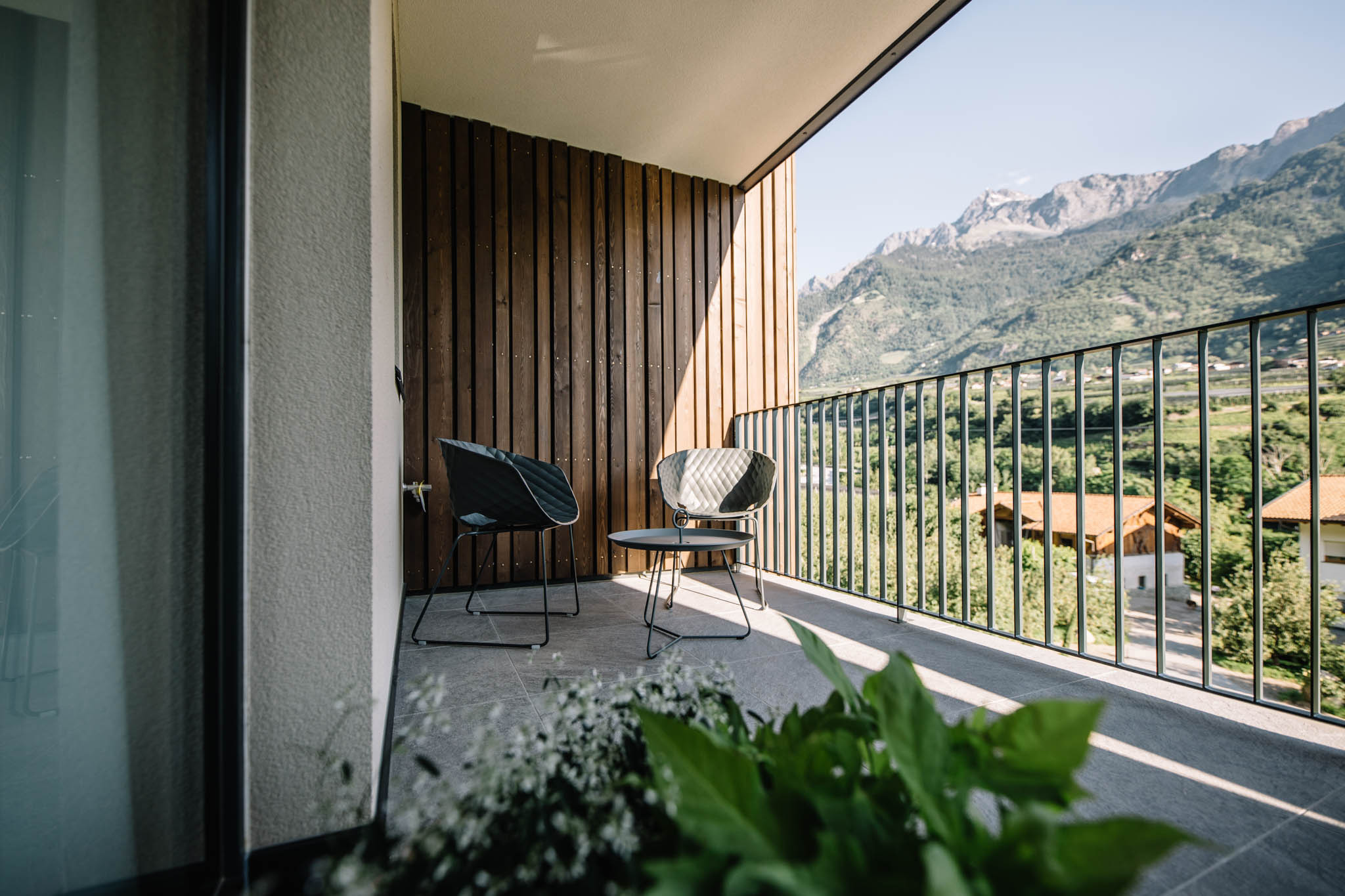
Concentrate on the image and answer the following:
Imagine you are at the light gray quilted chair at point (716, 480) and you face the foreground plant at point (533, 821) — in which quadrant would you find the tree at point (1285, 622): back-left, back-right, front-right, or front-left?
back-left

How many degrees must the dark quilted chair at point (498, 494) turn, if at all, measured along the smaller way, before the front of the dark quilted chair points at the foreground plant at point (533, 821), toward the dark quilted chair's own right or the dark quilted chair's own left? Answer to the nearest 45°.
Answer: approximately 90° to the dark quilted chair's own right

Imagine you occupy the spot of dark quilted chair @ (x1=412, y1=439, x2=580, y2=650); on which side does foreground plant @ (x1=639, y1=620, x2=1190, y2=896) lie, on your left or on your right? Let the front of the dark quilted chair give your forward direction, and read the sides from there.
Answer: on your right

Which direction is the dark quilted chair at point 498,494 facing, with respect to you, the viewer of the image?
facing to the right of the viewer

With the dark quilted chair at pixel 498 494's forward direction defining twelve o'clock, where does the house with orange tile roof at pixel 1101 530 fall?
The house with orange tile roof is roughly at 11 o'clock from the dark quilted chair.

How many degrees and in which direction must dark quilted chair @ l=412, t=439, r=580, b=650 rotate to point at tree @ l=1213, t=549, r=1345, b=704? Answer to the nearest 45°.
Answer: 0° — it already faces it
